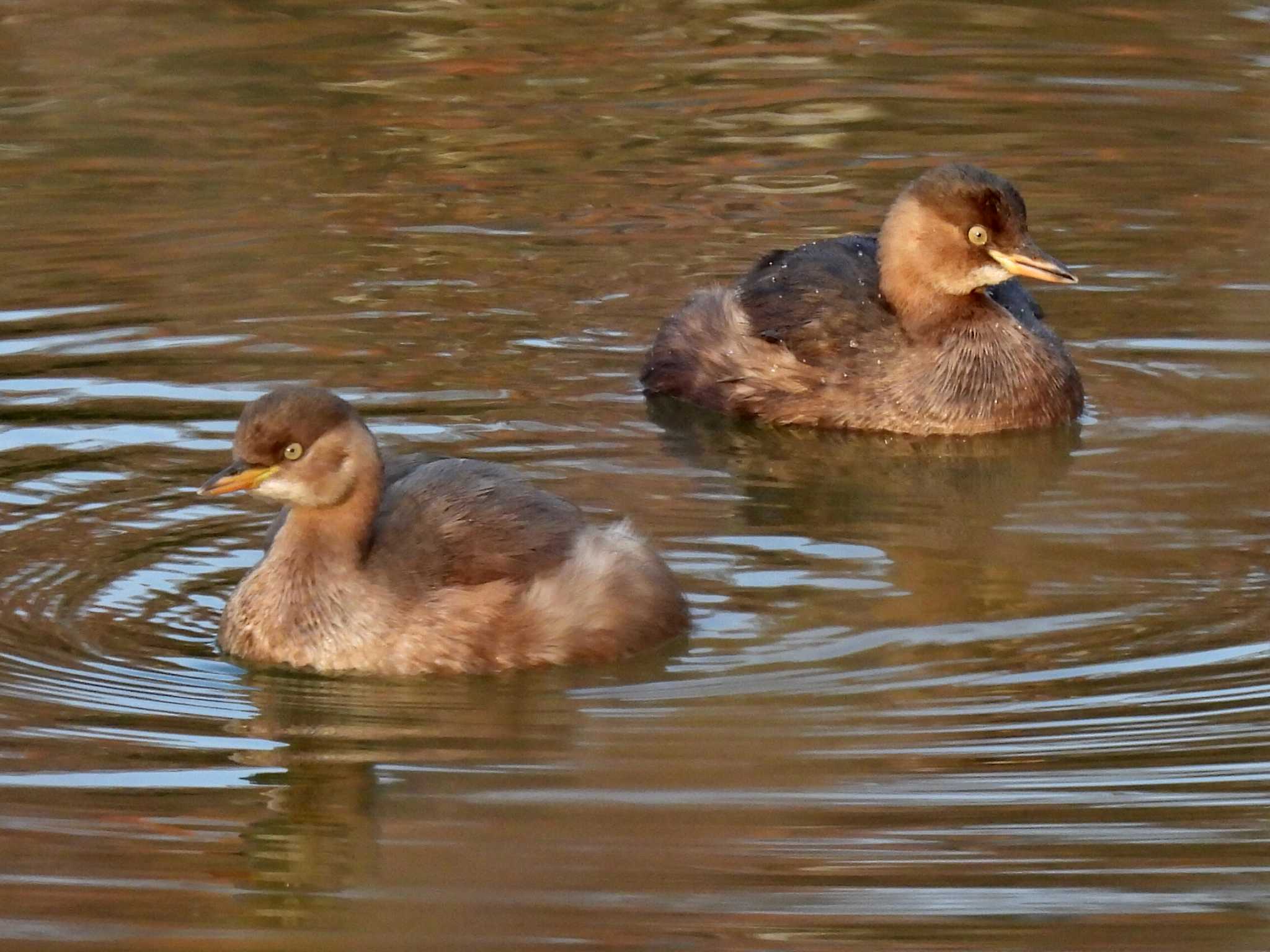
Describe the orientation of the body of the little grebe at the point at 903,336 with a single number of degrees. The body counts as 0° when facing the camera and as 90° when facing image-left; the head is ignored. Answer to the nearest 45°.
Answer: approximately 315°

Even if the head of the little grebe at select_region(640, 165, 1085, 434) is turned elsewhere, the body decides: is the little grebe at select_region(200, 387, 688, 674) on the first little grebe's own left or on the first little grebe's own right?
on the first little grebe's own right

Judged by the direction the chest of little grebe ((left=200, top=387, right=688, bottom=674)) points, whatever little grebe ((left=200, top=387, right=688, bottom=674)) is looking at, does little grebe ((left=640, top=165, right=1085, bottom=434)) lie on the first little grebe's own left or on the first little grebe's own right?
on the first little grebe's own right

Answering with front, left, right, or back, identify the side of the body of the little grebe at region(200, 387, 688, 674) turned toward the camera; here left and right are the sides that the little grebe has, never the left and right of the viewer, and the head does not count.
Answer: left

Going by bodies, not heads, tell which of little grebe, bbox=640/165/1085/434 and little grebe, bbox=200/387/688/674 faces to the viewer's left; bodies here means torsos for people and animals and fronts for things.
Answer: little grebe, bbox=200/387/688/674
